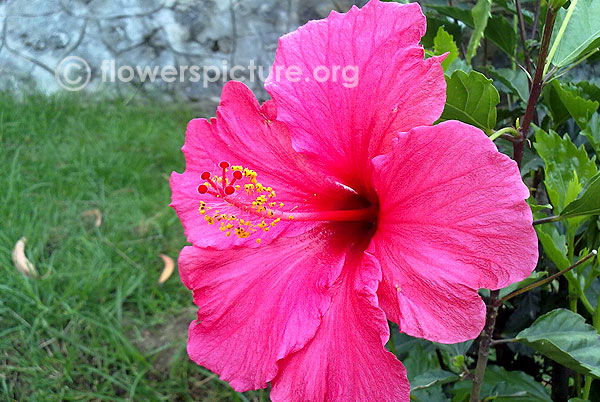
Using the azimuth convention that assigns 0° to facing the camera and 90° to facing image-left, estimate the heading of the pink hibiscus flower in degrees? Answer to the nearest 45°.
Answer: approximately 45°

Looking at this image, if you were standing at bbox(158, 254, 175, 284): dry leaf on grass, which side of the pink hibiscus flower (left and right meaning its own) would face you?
right

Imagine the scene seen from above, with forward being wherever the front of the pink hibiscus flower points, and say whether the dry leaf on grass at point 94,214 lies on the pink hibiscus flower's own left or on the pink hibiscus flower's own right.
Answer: on the pink hibiscus flower's own right

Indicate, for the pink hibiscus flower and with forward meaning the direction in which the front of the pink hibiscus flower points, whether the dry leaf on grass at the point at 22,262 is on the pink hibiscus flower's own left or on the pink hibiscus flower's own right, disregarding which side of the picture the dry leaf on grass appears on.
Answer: on the pink hibiscus flower's own right
